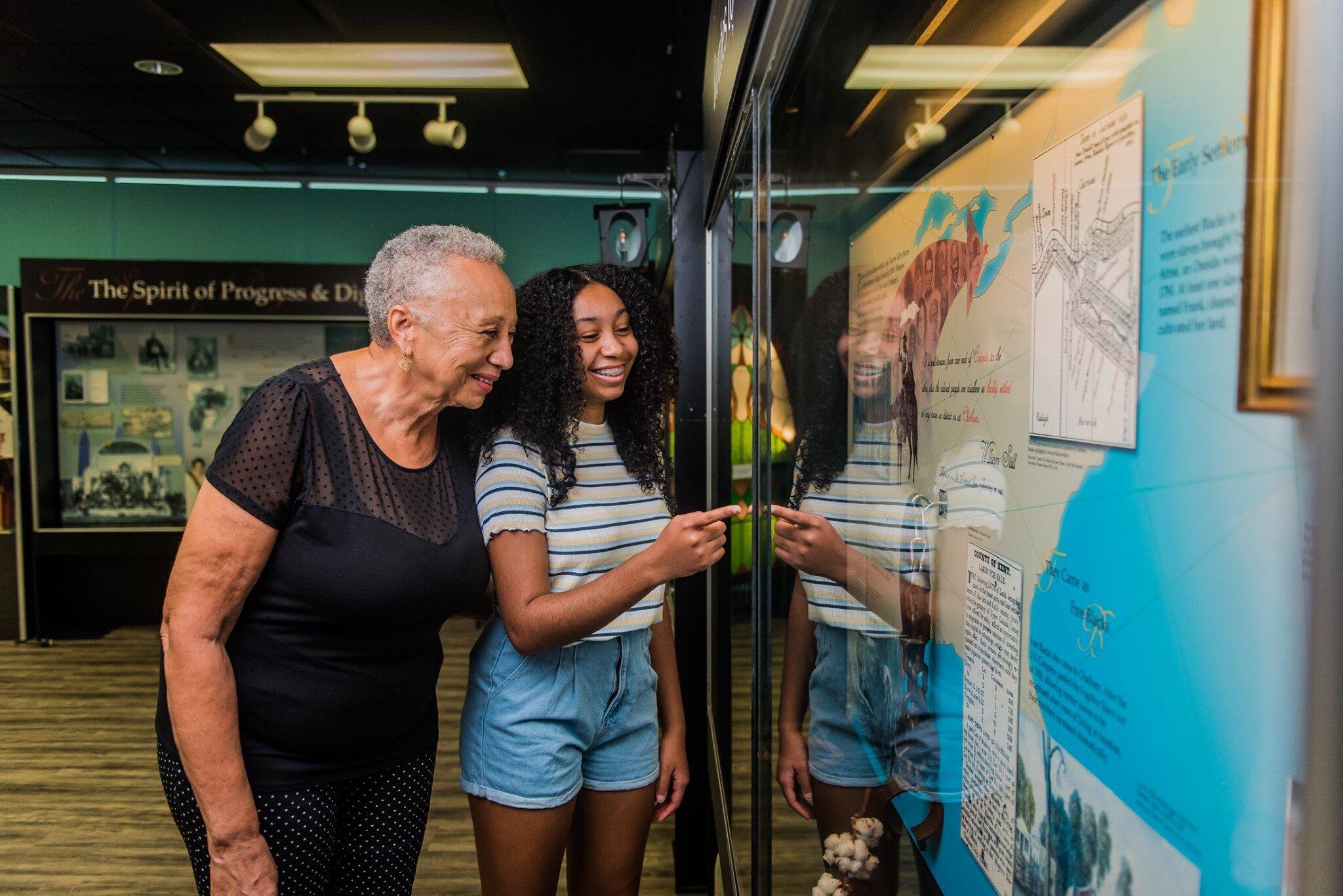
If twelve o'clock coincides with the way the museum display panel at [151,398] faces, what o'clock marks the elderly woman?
The elderly woman is roughly at 12 o'clock from the museum display panel.

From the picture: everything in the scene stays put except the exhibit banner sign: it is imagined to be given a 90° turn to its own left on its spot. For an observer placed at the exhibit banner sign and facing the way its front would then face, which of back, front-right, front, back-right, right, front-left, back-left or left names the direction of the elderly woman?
right

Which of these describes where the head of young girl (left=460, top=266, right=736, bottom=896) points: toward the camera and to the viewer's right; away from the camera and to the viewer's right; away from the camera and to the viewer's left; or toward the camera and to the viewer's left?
toward the camera and to the viewer's right

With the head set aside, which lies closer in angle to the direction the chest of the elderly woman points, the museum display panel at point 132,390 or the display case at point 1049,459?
the display case

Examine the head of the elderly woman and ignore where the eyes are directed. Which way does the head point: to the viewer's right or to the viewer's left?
to the viewer's right

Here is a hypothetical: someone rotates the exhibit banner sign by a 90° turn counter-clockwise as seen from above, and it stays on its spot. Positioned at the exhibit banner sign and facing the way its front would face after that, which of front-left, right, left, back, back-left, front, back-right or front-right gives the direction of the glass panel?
right

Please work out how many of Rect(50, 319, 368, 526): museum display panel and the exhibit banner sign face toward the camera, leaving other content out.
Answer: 2

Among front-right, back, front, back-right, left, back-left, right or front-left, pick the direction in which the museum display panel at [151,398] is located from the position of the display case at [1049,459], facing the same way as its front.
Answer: right

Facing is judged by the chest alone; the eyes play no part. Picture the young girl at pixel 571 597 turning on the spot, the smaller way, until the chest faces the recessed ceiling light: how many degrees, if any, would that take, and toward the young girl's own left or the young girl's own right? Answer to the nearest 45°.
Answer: approximately 180°

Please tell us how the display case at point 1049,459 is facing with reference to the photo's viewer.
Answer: facing the viewer and to the left of the viewer

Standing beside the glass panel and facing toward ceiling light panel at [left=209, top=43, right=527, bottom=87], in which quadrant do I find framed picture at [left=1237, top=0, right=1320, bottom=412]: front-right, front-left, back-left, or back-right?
back-left

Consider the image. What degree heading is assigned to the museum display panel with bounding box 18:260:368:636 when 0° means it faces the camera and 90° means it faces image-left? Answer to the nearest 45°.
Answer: approximately 0°
